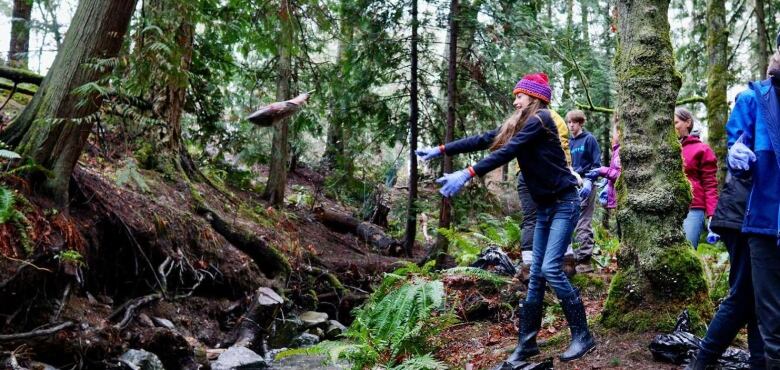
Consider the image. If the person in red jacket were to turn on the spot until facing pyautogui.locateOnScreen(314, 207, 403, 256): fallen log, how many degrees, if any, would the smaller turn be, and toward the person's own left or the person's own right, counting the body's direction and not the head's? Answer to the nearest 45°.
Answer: approximately 45° to the person's own right

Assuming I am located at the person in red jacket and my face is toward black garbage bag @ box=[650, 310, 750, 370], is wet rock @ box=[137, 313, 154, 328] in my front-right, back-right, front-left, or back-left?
front-right

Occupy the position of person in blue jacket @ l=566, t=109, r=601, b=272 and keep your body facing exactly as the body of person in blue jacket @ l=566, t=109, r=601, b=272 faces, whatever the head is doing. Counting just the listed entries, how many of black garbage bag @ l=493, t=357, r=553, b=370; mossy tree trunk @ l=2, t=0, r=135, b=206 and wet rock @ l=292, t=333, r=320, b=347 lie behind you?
0

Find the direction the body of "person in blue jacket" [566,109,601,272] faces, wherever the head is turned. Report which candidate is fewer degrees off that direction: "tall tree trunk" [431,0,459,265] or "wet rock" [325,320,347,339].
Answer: the wet rock

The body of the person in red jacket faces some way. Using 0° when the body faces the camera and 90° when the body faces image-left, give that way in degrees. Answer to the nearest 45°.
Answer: approximately 90°

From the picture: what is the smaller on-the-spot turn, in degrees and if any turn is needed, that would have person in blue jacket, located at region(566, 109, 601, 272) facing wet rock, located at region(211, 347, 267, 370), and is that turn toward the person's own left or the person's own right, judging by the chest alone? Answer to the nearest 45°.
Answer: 0° — they already face it

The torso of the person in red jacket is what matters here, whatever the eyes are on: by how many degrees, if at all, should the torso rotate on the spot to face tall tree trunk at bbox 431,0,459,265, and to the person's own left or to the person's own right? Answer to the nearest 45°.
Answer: approximately 45° to the person's own right

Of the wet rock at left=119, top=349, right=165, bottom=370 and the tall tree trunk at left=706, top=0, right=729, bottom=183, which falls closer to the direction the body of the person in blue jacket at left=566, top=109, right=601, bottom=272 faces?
the wet rock

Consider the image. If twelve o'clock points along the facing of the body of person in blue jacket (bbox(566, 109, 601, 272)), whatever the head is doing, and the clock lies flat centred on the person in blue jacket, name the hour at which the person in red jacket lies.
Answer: The person in red jacket is roughly at 9 o'clock from the person in blue jacket.

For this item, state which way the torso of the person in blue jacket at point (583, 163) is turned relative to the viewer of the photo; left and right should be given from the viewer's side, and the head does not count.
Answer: facing the viewer and to the left of the viewer

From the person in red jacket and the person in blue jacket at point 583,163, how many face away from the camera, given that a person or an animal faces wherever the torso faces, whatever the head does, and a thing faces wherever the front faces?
0

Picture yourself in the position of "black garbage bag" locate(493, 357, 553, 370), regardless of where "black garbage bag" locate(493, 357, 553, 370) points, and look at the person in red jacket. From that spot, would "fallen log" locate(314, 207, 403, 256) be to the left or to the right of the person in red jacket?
left

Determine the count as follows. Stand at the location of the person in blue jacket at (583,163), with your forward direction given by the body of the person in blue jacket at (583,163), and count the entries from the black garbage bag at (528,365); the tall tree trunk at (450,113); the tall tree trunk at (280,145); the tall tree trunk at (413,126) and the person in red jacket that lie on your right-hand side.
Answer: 3

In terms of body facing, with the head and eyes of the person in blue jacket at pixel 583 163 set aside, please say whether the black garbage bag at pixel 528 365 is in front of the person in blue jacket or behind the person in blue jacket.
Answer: in front

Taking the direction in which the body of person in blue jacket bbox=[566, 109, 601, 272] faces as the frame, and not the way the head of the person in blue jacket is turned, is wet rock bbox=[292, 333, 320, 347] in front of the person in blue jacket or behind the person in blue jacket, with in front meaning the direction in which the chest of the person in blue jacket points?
in front

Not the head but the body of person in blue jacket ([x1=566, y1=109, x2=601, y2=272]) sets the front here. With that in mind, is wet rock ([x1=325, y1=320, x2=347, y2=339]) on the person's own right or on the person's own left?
on the person's own right

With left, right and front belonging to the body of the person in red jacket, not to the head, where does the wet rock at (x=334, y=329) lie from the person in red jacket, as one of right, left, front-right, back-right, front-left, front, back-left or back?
front

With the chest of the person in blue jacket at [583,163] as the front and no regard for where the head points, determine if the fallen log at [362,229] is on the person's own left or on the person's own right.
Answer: on the person's own right

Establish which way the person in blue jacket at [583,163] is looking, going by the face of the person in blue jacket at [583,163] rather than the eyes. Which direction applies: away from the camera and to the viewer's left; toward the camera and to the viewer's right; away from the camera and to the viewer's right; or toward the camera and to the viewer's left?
toward the camera and to the viewer's left
